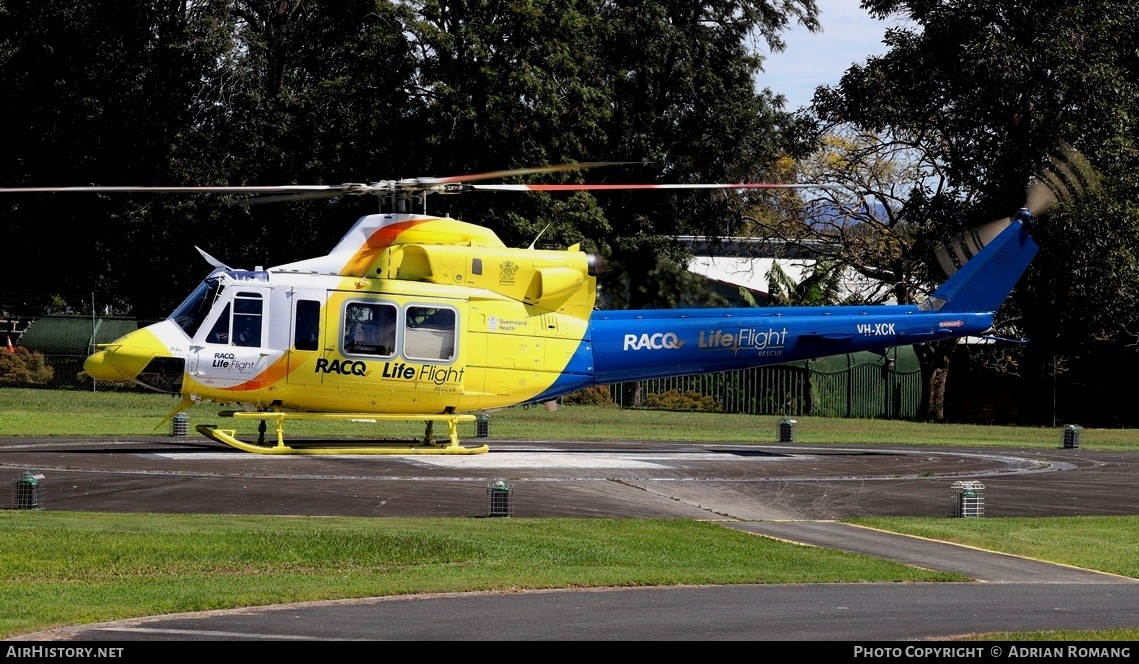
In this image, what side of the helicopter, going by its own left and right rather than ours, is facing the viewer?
left

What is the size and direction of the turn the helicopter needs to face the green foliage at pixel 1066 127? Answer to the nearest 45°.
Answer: approximately 135° to its right
